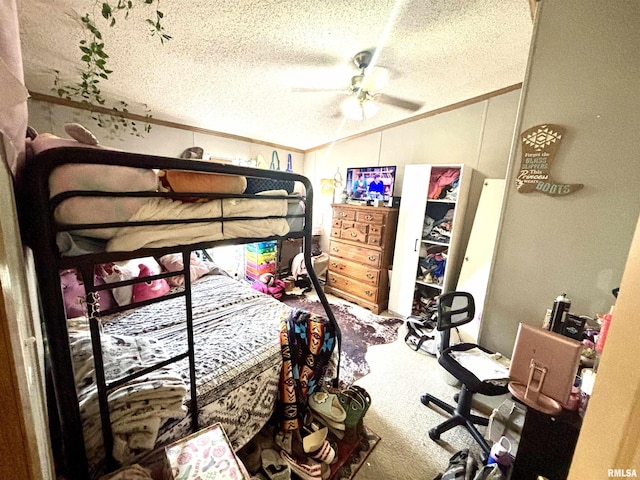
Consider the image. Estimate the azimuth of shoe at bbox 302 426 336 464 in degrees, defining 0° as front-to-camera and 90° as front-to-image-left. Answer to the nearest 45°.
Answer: approximately 315°

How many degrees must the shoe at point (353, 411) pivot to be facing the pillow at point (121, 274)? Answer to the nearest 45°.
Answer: approximately 90° to its right

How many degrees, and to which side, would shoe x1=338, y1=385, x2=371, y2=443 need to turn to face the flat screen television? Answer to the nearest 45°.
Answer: approximately 180°

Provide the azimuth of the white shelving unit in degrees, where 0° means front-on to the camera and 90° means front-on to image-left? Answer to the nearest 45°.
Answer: approximately 45°
